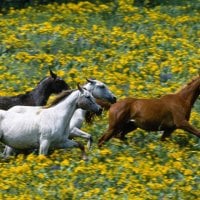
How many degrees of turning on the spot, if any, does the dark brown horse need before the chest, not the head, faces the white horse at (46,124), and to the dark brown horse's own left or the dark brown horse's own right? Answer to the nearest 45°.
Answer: approximately 90° to the dark brown horse's own right

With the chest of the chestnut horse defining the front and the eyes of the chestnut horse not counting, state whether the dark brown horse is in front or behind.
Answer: behind

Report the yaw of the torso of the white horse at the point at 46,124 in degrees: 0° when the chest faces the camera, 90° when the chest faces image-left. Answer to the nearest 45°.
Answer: approximately 270°

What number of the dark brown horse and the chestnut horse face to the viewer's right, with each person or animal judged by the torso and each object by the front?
2

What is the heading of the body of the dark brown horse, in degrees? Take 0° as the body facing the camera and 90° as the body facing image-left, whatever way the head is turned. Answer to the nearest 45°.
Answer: approximately 270°

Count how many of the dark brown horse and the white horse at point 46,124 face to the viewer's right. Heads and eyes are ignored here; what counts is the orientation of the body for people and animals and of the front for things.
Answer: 2

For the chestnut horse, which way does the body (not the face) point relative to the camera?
to the viewer's right
